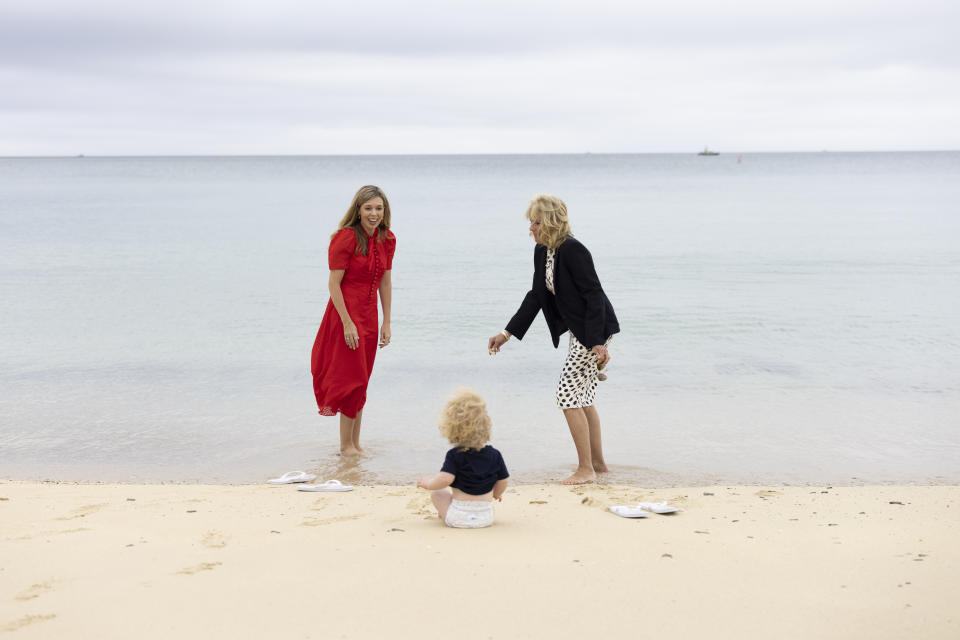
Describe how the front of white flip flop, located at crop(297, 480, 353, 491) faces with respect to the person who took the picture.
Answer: facing to the right of the viewer

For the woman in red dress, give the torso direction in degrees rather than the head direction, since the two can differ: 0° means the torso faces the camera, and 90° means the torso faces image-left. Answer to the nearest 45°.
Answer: approximately 315°

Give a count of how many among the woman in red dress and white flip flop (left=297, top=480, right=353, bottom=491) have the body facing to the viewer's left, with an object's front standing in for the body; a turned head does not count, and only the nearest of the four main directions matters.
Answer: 0

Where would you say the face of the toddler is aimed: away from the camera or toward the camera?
away from the camera

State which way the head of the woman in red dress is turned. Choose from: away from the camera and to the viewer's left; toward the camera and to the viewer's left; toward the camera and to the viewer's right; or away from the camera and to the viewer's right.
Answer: toward the camera and to the viewer's right

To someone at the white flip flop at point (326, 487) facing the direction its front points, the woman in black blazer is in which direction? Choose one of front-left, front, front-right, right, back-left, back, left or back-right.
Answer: front

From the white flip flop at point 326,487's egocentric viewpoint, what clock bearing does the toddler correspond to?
The toddler is roughly at 2 o'clock from the white flip flop.
